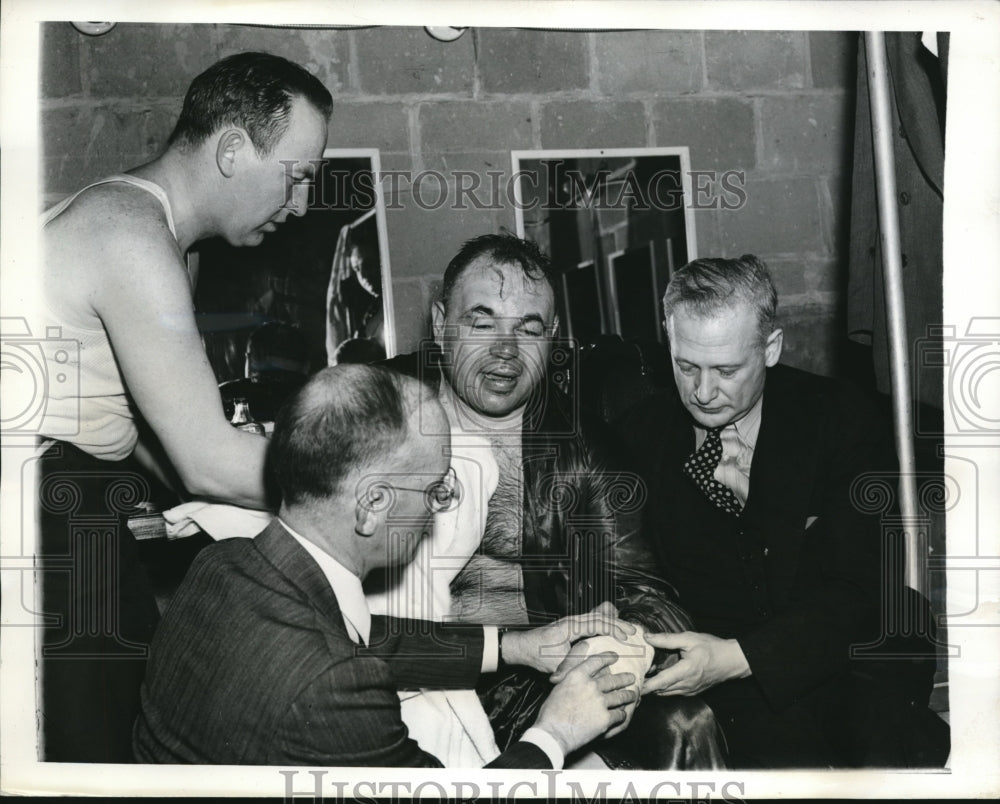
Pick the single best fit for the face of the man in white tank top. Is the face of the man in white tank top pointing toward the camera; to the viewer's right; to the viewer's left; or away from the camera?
to the viewer's right

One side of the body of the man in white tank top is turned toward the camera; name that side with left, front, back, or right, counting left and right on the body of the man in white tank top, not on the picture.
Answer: right

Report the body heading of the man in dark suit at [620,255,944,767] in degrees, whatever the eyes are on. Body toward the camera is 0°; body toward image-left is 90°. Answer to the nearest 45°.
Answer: approximately 45°

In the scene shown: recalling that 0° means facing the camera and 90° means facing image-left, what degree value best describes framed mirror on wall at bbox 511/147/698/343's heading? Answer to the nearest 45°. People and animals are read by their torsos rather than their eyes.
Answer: approximately 0°

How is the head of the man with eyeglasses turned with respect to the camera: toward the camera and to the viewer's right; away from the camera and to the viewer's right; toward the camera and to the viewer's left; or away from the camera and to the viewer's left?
away from the camera and to the viewer's right

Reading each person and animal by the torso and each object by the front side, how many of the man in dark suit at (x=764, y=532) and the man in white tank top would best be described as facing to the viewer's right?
1

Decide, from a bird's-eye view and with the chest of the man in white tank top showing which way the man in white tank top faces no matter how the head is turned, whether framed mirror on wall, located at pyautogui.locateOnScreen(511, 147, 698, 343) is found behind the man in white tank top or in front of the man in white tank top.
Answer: in front

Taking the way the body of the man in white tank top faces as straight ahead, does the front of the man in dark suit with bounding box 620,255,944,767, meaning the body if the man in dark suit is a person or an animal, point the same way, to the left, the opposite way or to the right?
the opposite way
